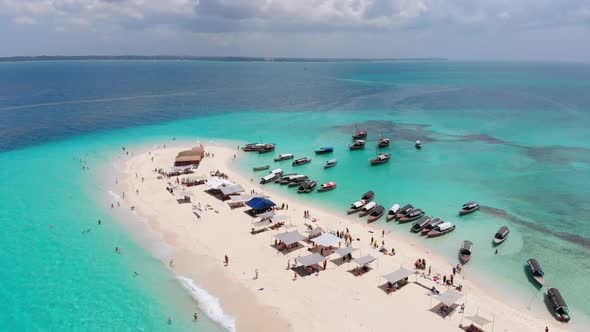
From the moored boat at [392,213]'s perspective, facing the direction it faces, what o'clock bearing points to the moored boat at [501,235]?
the moored boat at [501,235] is roughly at 8 o'clock from the moored boat at [392,213].

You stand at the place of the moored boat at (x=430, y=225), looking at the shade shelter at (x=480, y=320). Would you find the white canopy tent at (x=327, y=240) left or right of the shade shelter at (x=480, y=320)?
right

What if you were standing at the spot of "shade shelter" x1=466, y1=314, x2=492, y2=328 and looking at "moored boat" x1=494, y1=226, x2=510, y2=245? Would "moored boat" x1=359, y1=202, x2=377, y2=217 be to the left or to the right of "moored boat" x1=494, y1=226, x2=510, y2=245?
left

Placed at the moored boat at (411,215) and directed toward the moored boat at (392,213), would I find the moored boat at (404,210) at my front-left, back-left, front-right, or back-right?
front-right

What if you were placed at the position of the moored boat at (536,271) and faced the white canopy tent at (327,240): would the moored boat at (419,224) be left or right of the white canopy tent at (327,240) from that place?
right

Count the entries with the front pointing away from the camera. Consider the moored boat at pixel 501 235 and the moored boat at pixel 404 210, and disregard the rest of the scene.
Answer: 0

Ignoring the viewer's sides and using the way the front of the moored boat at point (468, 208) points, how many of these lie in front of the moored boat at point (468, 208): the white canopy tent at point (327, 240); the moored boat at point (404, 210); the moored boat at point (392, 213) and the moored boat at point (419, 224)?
4

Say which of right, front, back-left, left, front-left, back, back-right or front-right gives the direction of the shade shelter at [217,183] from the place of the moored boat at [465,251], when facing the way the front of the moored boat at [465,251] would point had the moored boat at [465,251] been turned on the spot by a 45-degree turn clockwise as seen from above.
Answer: front-right

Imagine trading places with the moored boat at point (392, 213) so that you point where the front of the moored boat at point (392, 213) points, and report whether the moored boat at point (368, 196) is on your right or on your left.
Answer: on your right

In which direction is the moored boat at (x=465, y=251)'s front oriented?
toward the camera

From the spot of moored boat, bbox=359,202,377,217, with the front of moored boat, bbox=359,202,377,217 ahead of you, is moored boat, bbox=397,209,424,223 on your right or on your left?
on your left

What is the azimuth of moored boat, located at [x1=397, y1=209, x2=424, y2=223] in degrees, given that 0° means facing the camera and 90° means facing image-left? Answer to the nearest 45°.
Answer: approximately 45°

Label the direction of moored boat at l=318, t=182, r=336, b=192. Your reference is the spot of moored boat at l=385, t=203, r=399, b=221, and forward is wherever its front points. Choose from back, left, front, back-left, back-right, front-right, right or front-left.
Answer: right
